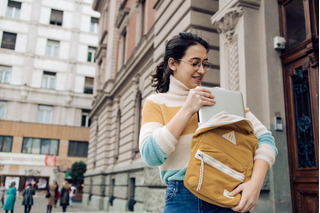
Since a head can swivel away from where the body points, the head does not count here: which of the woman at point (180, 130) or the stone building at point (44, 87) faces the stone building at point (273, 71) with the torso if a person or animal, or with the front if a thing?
the stone building at point (44, 87)

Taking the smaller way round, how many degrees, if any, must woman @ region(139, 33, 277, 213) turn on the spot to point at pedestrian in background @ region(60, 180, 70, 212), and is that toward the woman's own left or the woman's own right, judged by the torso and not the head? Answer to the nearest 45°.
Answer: approximately 180°

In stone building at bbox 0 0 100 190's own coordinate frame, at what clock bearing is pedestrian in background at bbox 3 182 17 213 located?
The pedestrian in background is roughly at 12 o'clock from the stone building.

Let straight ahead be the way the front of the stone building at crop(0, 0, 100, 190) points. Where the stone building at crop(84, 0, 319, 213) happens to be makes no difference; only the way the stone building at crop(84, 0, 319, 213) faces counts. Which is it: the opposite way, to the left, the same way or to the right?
to the right

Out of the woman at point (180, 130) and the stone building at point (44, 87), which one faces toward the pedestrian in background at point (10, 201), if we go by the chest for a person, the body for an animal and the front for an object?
the stone building

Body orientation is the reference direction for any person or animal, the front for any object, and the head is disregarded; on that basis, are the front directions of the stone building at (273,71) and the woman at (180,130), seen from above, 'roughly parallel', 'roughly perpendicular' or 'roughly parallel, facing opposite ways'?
roughly perpendicular

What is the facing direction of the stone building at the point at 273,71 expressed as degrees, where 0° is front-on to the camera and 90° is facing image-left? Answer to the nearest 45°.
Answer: approximately 45°

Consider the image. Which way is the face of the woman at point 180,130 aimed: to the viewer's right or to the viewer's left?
to the viewer's right
